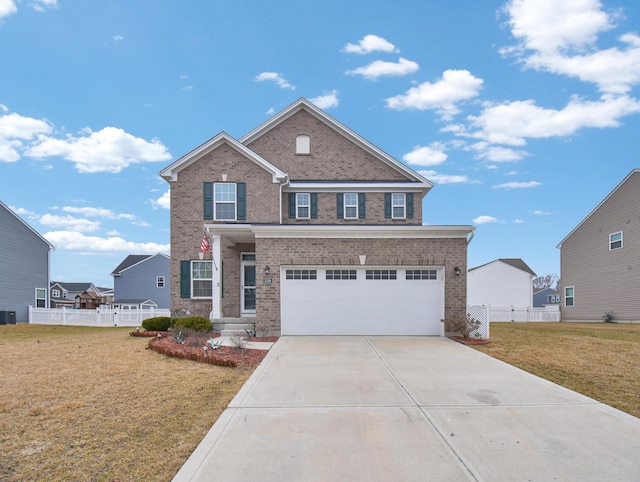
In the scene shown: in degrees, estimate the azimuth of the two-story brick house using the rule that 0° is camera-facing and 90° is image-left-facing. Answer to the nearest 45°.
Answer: approximately 0°

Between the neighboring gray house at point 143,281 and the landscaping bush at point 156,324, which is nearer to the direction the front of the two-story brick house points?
the landscaping bush

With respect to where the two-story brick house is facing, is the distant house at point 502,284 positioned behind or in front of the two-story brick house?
behind

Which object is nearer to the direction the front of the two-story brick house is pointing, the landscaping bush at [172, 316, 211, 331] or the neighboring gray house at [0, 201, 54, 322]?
the landscaping bush

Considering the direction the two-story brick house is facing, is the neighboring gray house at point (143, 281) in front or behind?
behind

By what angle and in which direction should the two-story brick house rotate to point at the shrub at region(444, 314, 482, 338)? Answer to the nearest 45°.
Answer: approximately 45° to its left

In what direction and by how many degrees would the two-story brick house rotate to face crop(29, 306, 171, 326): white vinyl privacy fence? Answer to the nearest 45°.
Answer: approximately 135° to its right

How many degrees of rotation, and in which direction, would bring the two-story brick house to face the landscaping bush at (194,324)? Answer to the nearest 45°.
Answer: approximately 45° to its right
